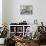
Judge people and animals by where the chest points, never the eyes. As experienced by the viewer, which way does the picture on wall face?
facing the viewer
